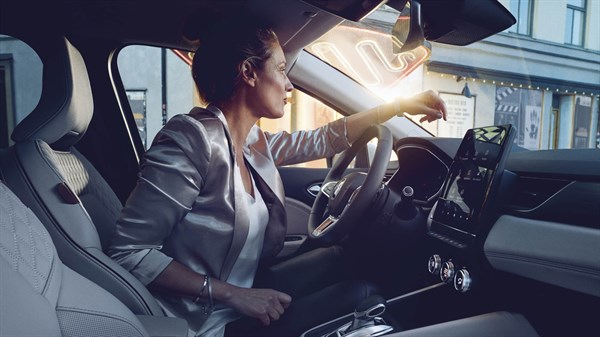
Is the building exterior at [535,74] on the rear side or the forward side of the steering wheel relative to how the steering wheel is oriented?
on the rear side

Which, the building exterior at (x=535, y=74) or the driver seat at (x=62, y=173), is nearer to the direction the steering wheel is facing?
the driver seat

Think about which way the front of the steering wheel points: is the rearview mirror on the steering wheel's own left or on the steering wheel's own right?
on the steering wheel's own left

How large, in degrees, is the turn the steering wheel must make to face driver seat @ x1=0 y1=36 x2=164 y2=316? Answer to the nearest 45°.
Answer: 0° — it already faces it

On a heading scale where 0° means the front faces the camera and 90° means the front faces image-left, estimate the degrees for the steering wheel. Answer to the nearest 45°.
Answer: approximately 45°

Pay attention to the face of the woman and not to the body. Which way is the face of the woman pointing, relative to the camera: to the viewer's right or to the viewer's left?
to the viewer's right
